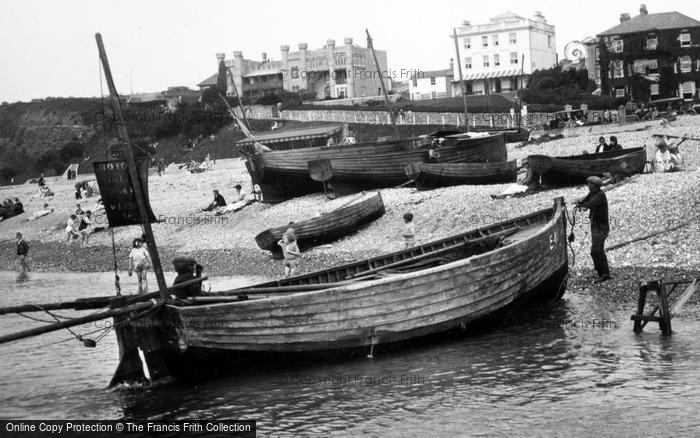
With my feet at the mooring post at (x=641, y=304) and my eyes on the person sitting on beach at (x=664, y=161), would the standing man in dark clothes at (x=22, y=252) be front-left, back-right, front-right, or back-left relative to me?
front-left

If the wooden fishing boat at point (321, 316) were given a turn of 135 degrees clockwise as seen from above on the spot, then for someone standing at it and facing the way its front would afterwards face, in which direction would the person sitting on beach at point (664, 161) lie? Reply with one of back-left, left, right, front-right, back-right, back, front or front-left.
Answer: back-left

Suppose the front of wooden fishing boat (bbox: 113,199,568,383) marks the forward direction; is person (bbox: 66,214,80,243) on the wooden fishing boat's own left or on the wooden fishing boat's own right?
on the wooden fishing boat's own left

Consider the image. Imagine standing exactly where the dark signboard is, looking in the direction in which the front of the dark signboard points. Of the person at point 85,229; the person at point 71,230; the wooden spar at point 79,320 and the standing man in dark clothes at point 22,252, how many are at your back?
3

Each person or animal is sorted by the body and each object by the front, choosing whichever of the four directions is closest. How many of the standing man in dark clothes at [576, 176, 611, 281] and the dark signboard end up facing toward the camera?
1

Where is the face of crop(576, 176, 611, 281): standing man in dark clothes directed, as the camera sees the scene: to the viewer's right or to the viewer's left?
to the viewer's left

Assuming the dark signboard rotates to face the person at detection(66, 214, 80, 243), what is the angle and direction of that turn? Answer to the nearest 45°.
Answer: approximately 180°

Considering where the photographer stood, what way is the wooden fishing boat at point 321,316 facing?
facing away from the viewer and to the right of the viewer

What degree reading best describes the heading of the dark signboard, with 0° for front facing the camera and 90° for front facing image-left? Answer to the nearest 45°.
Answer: approximately 0°

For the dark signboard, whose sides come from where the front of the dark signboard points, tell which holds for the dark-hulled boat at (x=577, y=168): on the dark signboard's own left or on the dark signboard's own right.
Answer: on the dark signboard's own left

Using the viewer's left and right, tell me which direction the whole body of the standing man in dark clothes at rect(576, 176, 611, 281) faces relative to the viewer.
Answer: facing to the left of the viewer

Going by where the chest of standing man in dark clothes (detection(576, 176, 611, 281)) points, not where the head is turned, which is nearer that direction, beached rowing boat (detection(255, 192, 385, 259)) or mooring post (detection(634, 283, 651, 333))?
the beached rowing boat
